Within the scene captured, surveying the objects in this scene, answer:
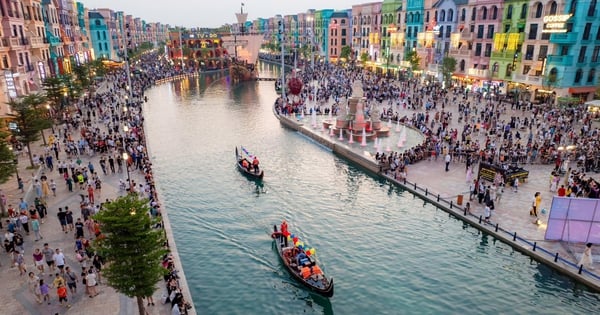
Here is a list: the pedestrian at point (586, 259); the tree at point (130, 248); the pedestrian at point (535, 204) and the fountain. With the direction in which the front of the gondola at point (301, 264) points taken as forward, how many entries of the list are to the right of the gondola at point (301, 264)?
1

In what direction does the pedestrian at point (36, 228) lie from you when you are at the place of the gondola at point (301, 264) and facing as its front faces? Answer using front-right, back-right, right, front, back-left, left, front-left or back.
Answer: back-right

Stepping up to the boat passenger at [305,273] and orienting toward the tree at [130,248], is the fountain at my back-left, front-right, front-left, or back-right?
back-right

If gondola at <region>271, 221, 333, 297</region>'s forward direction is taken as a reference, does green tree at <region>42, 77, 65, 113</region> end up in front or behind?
behind

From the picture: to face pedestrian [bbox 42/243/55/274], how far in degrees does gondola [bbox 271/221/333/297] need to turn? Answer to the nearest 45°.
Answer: approximately 135° to its right

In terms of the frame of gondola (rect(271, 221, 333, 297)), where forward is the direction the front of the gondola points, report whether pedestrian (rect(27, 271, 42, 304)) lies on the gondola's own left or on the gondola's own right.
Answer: on the gondola's own right

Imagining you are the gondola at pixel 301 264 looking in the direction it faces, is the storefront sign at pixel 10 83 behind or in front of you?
behind

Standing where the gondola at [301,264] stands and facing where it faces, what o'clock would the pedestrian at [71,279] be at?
The pedestrian is roughly at 4 o'clock from the gondola.

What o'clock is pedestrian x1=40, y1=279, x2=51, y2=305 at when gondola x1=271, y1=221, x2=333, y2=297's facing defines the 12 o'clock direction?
The pedestrian is roughly at 4 o'clock from the gondola.

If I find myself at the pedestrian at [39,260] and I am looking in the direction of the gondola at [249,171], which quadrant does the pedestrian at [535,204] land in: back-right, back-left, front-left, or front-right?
front-right

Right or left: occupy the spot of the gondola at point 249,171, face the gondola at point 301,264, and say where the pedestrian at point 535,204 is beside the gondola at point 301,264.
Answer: left

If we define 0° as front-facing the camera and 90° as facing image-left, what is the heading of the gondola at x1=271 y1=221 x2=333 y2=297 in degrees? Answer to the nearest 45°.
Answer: approximately 315°

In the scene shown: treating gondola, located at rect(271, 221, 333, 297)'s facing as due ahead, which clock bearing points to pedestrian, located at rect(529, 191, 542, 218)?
The pedestrian is roughly at 10 o'clock from the gondola.

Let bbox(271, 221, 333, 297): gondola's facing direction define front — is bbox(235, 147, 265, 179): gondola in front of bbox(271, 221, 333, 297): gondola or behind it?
behind
